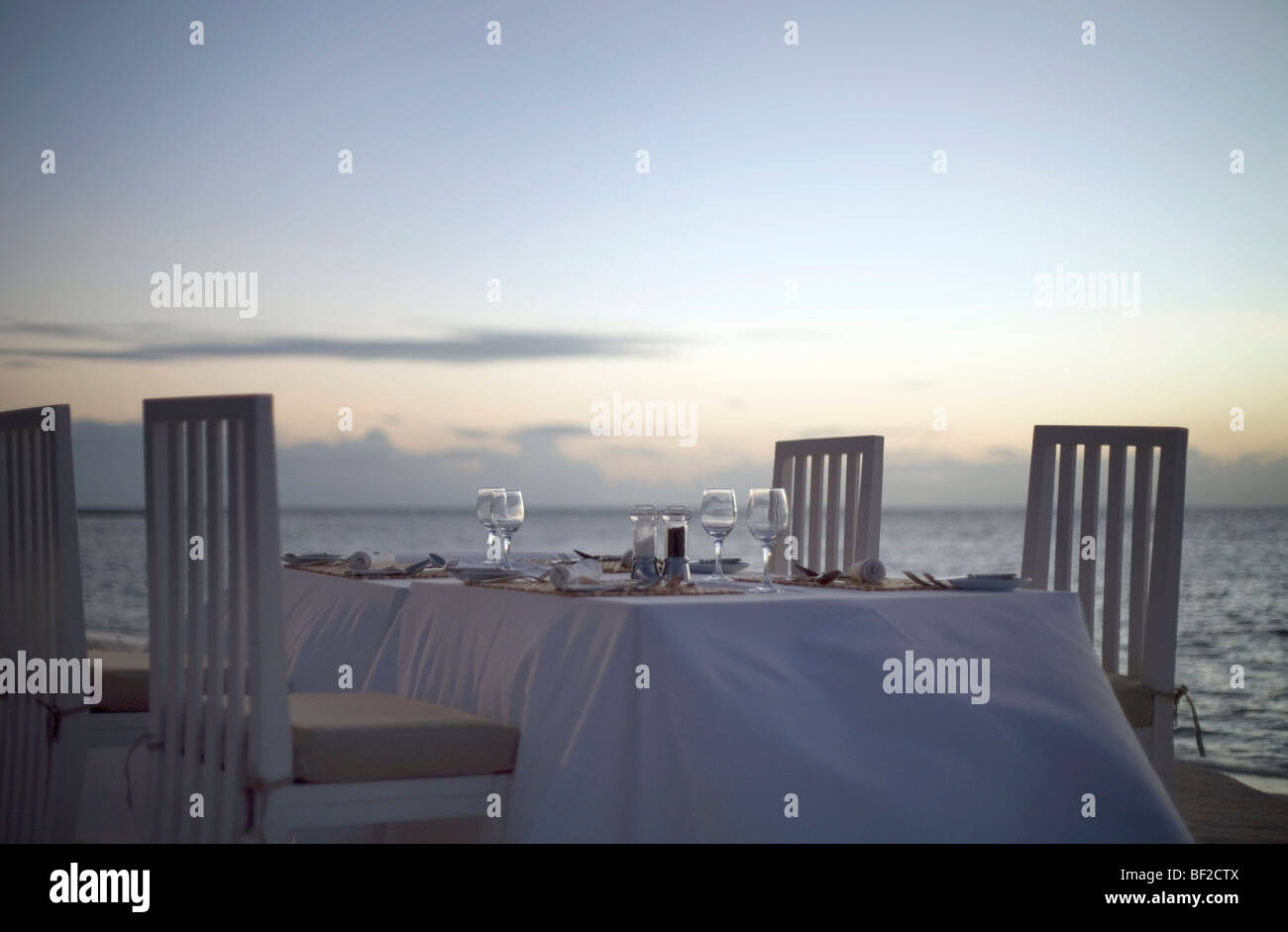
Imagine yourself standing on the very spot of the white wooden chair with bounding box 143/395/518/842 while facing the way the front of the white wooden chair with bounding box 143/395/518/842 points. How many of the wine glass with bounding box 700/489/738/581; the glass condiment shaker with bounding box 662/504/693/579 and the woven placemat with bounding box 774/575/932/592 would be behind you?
0

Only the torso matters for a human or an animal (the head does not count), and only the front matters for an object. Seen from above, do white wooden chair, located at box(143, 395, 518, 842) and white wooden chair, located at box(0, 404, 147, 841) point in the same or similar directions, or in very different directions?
same or similar directions

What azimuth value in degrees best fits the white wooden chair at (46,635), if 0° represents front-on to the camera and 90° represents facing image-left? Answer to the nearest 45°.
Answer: approximately 225°

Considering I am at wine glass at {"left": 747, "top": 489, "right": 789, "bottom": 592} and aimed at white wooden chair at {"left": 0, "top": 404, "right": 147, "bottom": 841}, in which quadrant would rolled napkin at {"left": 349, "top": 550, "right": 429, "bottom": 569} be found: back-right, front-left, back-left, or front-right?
front-right

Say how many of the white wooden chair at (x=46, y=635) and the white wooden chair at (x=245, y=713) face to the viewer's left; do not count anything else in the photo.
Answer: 0

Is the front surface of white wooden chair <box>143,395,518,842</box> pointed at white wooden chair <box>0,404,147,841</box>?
no

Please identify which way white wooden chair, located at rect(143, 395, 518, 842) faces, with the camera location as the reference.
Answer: facing away from the viewer and to the right of the viewer
